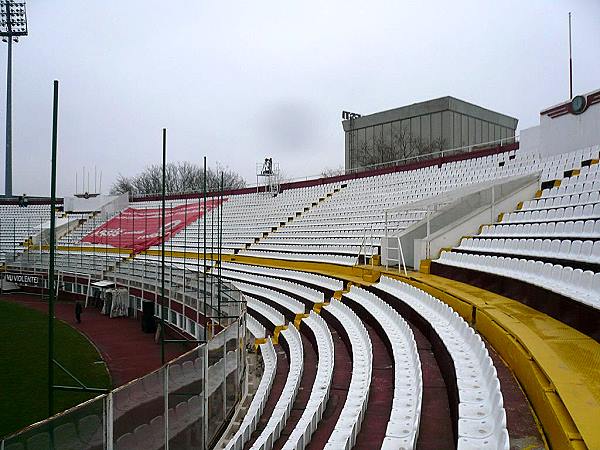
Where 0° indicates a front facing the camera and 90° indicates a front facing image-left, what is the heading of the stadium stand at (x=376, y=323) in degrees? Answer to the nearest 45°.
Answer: approximately 45°

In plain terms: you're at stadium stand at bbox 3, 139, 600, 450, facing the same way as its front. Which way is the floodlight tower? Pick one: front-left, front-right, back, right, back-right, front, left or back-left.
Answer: right

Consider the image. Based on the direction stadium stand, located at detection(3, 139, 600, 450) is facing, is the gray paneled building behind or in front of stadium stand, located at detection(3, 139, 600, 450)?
behind

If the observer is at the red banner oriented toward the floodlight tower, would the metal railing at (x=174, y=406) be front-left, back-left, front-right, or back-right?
back-left

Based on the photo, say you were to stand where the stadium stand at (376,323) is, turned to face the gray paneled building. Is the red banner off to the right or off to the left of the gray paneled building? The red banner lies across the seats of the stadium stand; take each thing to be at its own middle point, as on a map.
left

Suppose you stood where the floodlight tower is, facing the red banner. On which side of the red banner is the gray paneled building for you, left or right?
left
